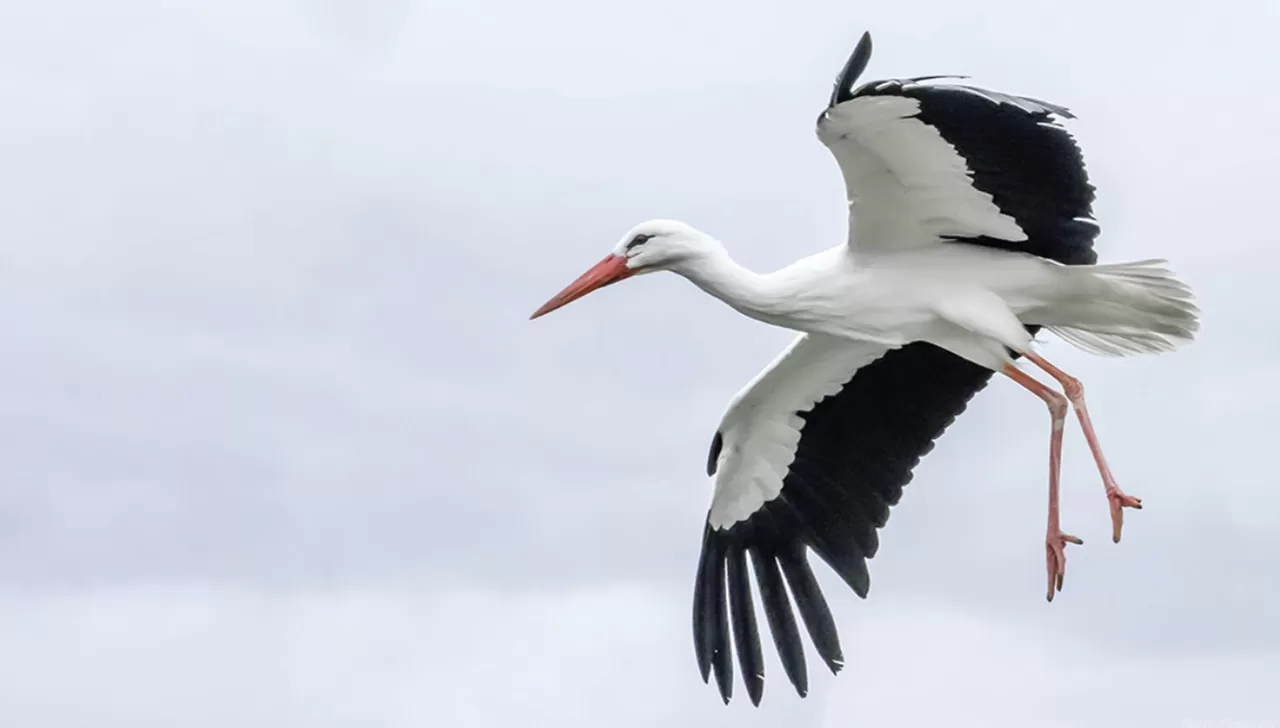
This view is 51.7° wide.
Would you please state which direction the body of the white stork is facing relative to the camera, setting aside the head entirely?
to the viewer's left
